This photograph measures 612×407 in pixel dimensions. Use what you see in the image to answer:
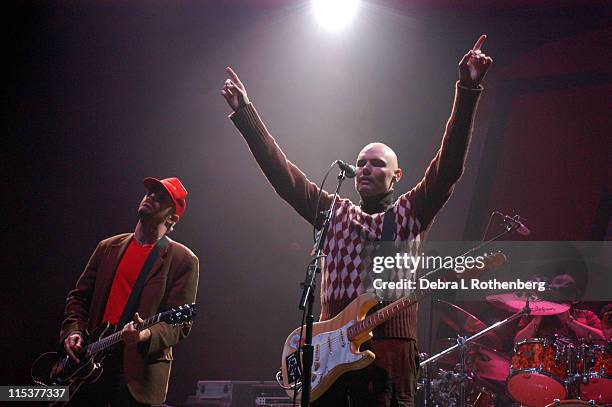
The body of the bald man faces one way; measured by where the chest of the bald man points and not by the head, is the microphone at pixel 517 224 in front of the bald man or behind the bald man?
behind

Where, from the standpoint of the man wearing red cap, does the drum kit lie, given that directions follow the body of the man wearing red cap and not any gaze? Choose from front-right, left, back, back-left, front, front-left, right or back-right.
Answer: back-left

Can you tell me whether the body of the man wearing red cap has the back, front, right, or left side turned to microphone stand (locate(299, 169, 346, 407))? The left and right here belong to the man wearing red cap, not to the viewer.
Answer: left

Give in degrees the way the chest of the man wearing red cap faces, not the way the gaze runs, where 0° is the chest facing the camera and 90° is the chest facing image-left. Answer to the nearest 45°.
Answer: approximately 45°

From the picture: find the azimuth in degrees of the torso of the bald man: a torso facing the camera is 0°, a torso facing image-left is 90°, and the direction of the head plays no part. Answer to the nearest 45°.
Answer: approximately 45°

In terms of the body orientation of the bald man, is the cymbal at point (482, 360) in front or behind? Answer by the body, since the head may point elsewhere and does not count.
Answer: behind

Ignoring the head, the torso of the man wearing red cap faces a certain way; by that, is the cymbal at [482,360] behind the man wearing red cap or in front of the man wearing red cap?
behind
